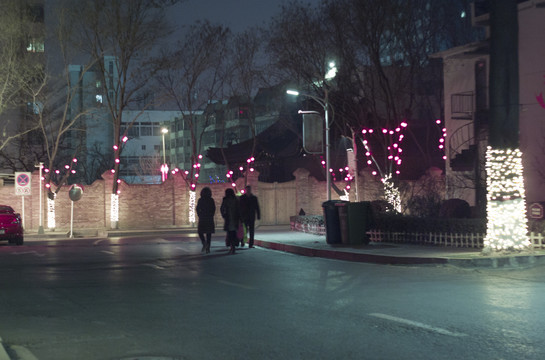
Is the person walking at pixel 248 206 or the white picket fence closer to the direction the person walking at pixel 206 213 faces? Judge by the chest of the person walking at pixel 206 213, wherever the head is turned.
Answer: the person walking

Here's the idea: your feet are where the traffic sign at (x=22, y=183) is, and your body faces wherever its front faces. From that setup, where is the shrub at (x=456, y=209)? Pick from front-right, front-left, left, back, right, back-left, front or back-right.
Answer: front-left

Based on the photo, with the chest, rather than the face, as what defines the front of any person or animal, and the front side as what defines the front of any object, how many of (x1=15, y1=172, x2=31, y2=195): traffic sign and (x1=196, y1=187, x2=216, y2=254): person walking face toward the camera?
1

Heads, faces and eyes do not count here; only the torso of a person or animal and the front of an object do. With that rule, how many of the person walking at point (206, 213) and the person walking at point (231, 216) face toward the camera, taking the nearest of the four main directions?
0

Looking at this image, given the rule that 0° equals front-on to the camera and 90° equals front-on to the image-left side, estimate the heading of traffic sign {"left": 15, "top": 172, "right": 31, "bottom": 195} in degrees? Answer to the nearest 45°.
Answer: approximately 0°

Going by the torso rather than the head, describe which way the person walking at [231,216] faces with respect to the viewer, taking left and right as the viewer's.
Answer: facing away from the viewer

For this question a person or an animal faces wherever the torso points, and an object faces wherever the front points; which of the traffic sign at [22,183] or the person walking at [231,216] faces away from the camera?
the person walking

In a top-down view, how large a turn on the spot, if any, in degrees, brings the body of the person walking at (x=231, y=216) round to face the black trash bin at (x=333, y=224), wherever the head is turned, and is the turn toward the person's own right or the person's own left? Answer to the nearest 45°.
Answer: approximately 90° to the person's own right

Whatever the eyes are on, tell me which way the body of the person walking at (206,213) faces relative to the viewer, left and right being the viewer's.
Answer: facing away from the viewer

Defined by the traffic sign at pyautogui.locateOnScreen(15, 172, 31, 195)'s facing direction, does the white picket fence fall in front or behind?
in front
